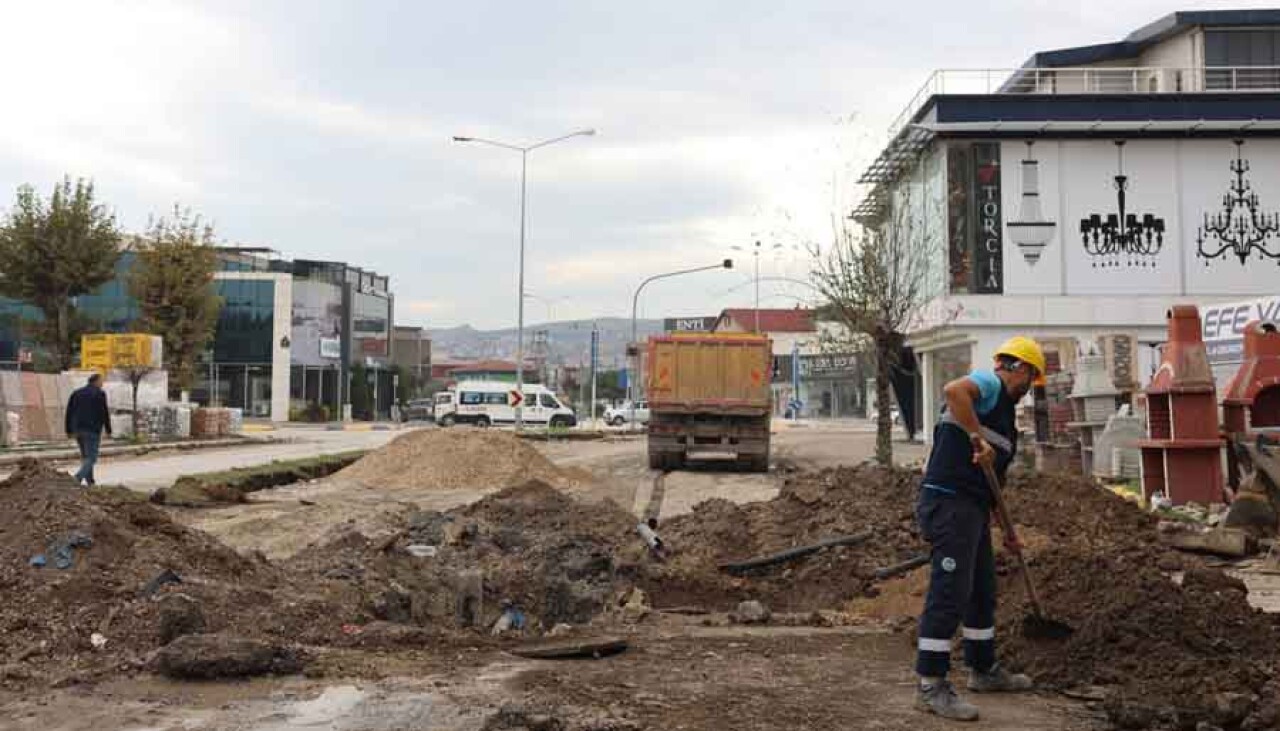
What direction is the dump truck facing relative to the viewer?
away from the camera

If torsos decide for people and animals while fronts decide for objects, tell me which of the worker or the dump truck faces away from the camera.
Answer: the dump truck

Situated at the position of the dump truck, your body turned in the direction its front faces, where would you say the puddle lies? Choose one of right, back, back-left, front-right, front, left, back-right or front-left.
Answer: back

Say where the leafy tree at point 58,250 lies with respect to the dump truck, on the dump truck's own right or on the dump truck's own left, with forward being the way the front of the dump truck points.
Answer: on the dump truck's own left

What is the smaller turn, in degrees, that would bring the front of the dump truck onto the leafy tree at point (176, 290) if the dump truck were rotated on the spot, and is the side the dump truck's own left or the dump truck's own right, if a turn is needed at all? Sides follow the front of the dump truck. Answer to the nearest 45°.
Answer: approximately 45° to the dump truck's own left

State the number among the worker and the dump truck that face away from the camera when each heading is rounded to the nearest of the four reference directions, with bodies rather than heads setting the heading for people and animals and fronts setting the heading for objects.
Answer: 1

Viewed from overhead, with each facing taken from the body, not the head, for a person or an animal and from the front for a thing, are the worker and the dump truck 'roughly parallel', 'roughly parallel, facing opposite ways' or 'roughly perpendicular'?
roughly perpendicular

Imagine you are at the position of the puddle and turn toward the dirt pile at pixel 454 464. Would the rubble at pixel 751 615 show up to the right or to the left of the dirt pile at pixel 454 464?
right
